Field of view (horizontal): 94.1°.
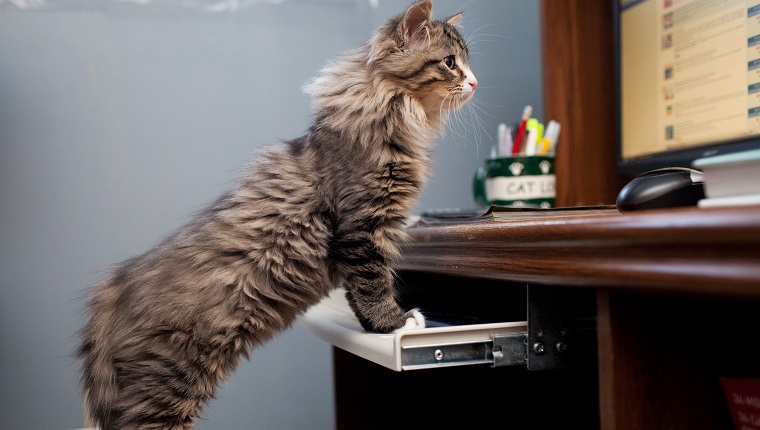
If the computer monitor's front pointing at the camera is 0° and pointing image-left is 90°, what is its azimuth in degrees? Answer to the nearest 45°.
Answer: approximately 45°

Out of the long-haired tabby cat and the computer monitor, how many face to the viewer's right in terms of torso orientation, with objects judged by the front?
1

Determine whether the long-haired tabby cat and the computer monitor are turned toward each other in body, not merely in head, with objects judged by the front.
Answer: yes

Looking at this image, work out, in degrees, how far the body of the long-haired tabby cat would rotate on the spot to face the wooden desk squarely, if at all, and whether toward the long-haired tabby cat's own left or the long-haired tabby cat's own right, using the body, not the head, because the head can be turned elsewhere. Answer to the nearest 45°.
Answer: approximately 45° to the long-haired tabby cat's own right

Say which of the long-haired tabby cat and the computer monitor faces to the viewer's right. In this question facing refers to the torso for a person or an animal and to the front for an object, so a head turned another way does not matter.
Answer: the long-haired tabby cat

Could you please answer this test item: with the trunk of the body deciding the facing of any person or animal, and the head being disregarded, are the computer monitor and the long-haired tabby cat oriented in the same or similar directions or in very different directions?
very different directions

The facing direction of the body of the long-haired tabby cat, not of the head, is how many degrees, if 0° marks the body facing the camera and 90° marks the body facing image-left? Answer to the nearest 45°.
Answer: approximately 270°
